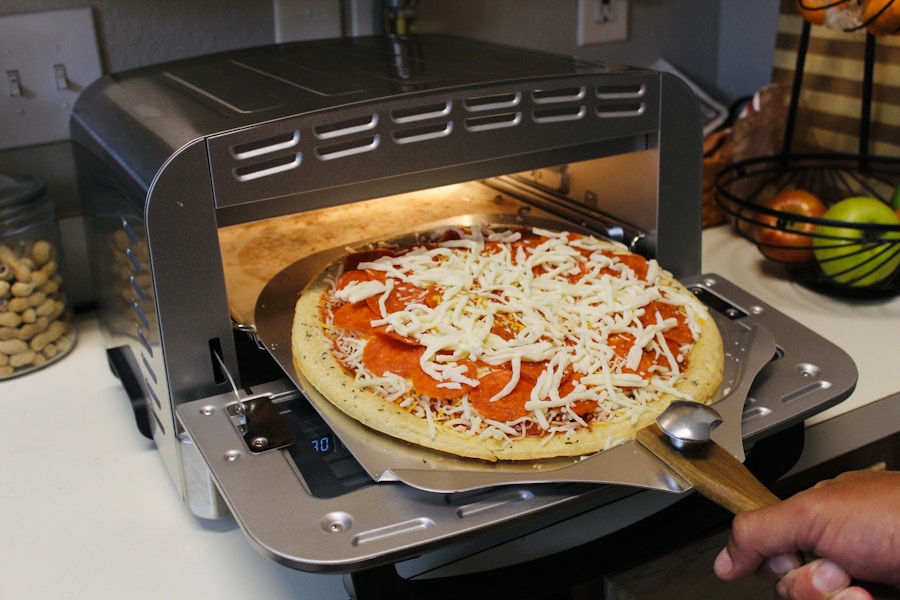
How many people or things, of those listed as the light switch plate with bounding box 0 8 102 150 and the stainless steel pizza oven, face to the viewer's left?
0

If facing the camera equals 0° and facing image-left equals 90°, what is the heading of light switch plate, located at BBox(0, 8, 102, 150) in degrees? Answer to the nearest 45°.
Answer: approximately 315°

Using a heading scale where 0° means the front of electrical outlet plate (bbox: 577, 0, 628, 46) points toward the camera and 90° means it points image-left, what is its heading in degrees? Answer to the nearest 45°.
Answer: approximately 315°

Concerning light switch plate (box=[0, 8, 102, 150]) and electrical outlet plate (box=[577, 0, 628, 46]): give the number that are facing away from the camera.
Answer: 0

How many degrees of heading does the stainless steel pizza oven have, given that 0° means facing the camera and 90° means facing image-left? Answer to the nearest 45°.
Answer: approximately 315°
